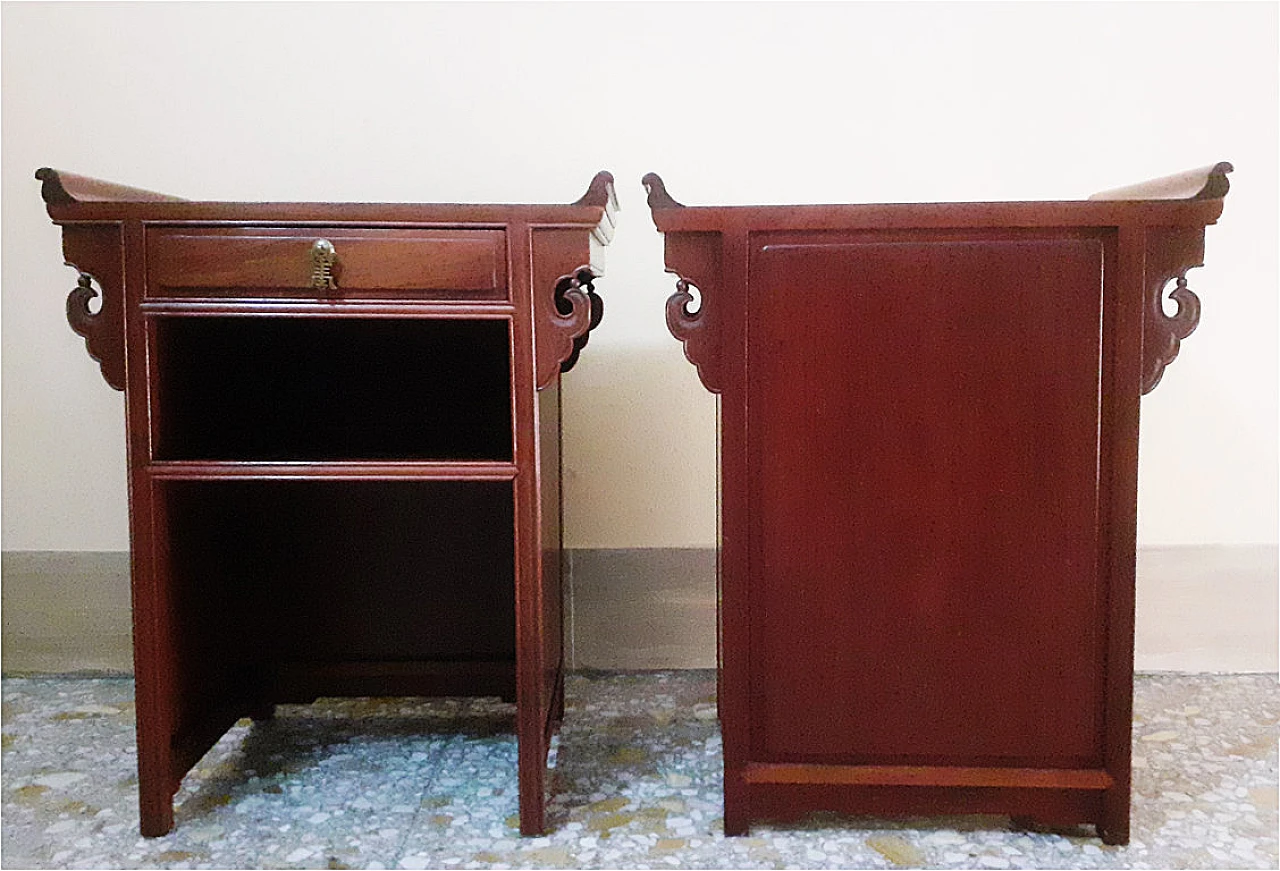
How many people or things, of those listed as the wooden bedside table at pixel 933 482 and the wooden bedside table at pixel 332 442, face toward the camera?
1

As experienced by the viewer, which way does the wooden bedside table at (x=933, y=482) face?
facing away from the viewer

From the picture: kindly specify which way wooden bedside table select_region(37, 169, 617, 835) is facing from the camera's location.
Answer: facing the viewer

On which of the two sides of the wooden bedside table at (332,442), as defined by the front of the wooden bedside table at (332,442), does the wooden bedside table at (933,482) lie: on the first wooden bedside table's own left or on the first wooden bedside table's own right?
on the first wooden bedside table's own left

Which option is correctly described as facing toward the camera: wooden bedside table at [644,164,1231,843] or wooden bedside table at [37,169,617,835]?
wooden bedside table at [37,169,617,835]

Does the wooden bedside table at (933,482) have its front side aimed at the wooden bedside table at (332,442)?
no
